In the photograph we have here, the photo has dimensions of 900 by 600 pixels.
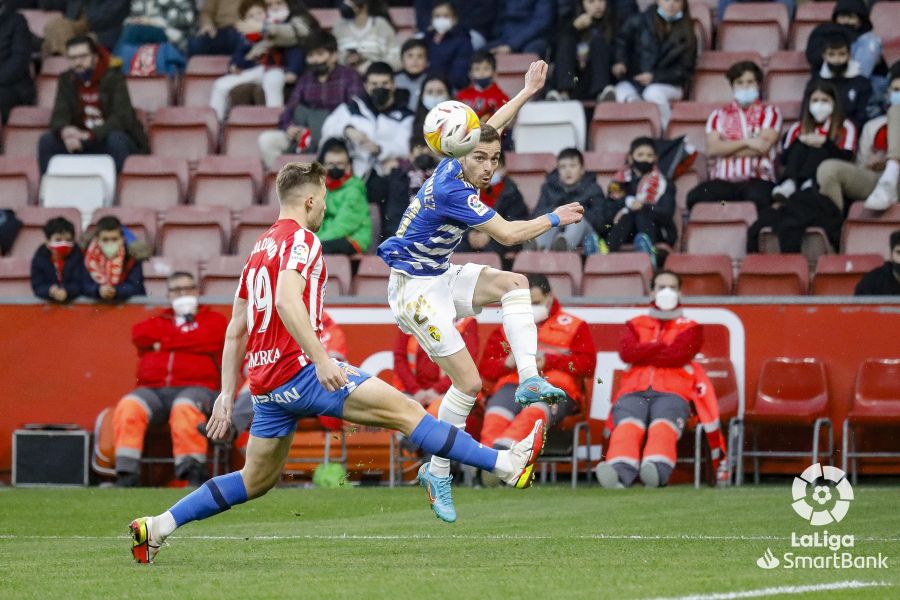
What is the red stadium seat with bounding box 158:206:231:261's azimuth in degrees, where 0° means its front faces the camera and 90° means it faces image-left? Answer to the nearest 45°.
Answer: approximately 0°

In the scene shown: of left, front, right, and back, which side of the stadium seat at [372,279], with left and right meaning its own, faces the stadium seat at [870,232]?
left

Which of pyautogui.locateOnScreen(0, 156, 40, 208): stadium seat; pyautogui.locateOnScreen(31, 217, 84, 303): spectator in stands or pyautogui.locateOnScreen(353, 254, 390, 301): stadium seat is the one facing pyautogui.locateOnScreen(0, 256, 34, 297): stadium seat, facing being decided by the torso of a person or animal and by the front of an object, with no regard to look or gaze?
pyautogui.locateOnScreen(0, 156, 40, 208): stadium seat

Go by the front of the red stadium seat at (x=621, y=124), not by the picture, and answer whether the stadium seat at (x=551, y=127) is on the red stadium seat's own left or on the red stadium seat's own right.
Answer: on the red stadium seat's own right

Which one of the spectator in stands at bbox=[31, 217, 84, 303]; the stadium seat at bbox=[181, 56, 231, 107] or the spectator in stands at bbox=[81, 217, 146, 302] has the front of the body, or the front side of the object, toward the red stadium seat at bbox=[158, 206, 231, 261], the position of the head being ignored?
the stadium seat

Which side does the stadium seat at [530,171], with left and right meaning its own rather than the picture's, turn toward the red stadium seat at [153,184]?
right
